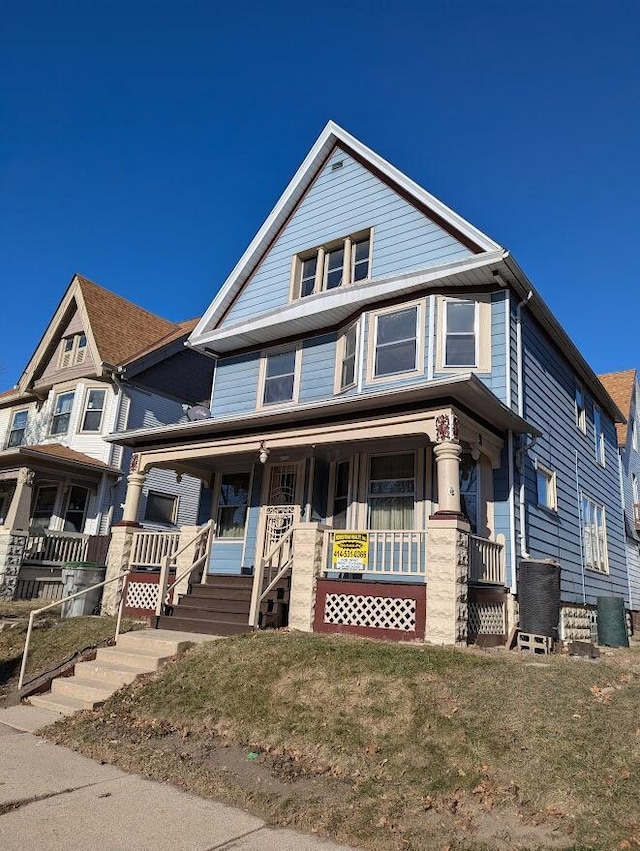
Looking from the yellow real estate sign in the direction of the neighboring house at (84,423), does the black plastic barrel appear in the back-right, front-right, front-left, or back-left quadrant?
back-right

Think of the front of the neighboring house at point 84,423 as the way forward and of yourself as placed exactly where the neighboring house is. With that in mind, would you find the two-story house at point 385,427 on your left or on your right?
on your left

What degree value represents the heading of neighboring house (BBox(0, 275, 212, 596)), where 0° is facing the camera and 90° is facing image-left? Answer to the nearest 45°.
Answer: approximately 45°

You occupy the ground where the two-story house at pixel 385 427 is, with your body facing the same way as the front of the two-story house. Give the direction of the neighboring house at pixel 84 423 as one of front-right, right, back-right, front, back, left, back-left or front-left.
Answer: right

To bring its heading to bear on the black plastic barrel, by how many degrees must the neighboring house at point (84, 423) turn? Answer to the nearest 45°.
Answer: approximately 90° to its left

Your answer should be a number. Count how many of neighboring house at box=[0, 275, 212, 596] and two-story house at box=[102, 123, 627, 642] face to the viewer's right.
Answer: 0

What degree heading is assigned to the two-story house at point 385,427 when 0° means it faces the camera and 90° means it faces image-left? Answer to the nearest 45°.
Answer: approximately 45°

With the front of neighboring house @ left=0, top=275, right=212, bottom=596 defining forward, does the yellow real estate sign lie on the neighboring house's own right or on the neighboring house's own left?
on the neighboring house's own left

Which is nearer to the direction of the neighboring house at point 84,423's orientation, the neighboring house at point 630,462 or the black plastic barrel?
the black plastic barrel

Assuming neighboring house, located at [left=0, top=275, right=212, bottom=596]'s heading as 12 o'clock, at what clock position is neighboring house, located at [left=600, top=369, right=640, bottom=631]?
neighboring house, located at [left=600, top=369, right=640, bottom=631] is roughly at 8 o'clock from neighboring house, located at [left=0, top=275, right=212, bottom=596].
